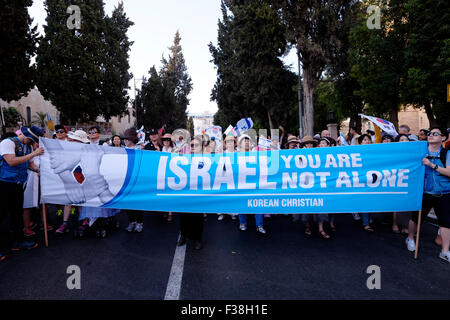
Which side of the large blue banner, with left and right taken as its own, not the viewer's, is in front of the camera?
front

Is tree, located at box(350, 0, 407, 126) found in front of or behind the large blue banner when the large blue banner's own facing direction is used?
behind

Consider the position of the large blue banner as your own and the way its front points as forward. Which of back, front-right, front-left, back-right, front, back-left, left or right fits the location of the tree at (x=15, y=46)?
back-right

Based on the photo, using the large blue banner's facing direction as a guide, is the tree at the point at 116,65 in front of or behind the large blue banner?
behind

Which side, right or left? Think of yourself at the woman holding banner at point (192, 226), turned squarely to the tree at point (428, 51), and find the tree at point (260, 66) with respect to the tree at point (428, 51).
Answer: left

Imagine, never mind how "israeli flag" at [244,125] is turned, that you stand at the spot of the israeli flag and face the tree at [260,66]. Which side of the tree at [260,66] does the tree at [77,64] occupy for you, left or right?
left

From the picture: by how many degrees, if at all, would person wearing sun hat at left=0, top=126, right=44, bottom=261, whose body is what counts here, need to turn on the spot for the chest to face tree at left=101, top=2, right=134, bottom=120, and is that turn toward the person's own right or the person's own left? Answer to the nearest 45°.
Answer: approximately 90° to the person's own left

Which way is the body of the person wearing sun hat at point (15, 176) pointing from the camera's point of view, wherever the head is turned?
to the viewer's right

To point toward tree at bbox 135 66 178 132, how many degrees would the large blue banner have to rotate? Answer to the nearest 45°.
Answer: approximately 180°

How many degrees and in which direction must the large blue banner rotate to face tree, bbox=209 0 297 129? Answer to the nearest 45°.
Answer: approximately 180°

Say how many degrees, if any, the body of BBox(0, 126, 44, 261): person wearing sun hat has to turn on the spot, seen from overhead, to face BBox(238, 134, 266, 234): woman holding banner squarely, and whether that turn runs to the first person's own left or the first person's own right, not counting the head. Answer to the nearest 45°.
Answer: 0° — they already face them
